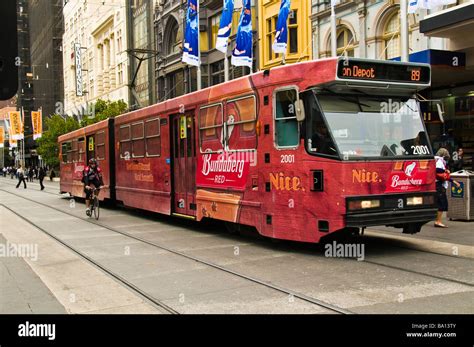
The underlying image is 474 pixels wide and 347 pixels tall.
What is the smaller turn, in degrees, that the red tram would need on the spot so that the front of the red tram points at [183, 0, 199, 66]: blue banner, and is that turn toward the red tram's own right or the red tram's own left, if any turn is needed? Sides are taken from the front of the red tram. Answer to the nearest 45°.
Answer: approximately 135° to the red tram's own left

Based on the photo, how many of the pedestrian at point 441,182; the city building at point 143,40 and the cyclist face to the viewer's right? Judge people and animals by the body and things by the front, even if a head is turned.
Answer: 1

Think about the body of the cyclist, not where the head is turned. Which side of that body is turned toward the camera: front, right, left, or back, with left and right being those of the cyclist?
front

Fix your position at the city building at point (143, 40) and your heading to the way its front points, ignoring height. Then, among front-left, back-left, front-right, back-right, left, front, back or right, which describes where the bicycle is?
front-left

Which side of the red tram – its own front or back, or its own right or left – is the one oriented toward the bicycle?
back

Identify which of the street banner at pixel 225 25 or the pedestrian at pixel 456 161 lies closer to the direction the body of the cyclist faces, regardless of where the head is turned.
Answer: the pedestrian

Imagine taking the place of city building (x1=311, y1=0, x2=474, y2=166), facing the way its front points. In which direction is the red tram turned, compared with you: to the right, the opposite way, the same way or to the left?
to the left

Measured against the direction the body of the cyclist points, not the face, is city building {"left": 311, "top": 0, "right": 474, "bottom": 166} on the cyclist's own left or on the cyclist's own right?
on the cyclist's own left

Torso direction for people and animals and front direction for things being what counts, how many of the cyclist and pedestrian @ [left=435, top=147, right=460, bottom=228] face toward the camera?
1

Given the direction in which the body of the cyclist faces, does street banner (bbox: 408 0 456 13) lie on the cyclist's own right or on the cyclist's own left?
on the cyclist's own left

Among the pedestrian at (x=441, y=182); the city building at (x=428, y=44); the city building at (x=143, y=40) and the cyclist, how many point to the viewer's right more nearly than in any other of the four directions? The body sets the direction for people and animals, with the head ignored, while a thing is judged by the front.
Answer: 1
